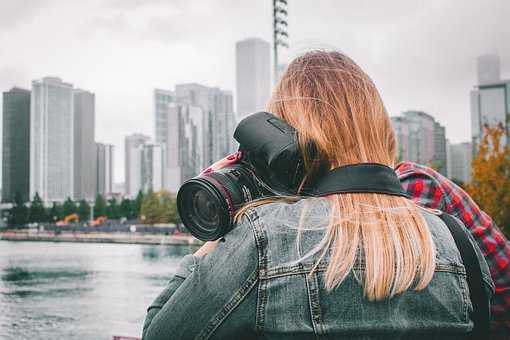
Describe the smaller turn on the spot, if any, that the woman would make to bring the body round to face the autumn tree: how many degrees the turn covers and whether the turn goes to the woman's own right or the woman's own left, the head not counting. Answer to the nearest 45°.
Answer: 0° — they already face it

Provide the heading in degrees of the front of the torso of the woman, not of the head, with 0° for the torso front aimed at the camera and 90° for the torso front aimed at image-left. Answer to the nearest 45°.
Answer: approximately 180°
